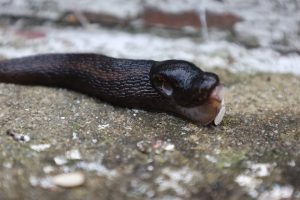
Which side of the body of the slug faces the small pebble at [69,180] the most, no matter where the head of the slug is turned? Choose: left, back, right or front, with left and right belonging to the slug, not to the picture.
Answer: right

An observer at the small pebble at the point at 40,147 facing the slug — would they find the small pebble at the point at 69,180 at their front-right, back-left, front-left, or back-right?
back-right

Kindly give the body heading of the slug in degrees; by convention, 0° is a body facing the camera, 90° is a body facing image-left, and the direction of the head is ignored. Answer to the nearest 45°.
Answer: approximately 270°
